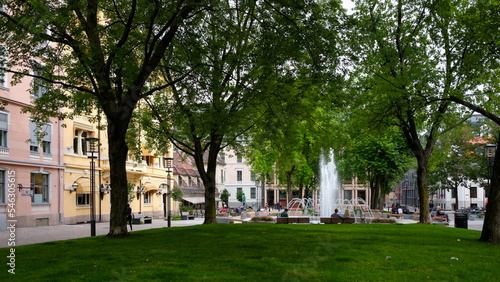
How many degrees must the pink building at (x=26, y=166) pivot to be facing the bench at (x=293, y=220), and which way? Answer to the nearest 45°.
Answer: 0° — it already faces it

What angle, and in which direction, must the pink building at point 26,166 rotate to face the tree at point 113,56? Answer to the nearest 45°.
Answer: approximately 45° to its right

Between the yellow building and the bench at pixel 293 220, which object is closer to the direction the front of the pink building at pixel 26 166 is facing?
the bench

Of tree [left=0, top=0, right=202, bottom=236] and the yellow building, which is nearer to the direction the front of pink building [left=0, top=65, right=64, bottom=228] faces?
the tree

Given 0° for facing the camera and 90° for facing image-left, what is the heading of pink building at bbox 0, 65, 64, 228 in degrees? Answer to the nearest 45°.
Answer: approximately 315°

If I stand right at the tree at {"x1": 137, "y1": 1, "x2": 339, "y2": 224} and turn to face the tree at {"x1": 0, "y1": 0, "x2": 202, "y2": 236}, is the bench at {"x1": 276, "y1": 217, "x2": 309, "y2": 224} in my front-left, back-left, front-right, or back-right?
back-left

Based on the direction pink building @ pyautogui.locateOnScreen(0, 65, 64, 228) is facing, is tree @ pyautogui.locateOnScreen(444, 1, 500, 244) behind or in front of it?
in front

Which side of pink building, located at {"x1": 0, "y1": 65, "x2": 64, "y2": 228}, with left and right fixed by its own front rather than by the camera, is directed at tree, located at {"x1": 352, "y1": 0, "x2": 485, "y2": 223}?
front
